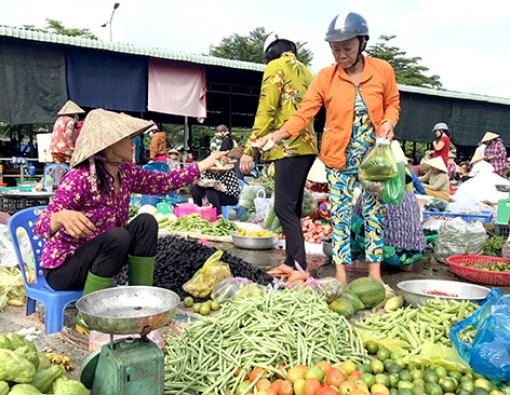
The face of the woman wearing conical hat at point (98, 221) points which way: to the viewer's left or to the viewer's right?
to the viewer's right

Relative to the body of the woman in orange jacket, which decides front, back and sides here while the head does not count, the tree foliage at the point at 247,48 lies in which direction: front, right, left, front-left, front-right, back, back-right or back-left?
back

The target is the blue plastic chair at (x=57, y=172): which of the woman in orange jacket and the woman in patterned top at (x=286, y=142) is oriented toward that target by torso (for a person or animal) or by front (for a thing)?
the woman in patterned top

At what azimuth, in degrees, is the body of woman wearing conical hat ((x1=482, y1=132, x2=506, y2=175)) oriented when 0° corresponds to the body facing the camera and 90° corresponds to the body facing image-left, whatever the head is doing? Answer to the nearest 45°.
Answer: approximately 90°

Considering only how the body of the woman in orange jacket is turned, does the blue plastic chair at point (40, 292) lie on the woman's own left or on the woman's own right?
on the woman's own right
